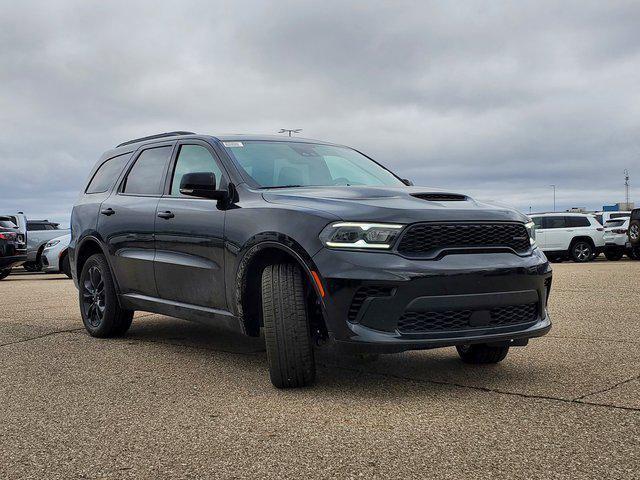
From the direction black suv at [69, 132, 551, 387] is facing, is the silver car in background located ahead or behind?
behind

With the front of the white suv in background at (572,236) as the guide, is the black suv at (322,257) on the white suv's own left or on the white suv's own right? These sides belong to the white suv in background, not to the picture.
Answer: on the white suv's own left

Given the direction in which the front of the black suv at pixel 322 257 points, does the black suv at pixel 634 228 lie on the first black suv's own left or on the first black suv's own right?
on the first black suv's own left

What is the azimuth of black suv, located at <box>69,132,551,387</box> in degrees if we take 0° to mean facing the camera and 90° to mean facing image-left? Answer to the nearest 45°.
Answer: approximately 315°

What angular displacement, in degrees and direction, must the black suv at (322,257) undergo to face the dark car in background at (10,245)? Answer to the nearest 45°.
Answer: approximately 180°

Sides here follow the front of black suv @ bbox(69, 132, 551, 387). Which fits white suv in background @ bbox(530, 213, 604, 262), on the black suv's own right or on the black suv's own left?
on the black suv's own left

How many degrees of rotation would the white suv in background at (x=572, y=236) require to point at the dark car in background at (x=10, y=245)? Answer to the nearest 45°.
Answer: approximately 45° to its left
